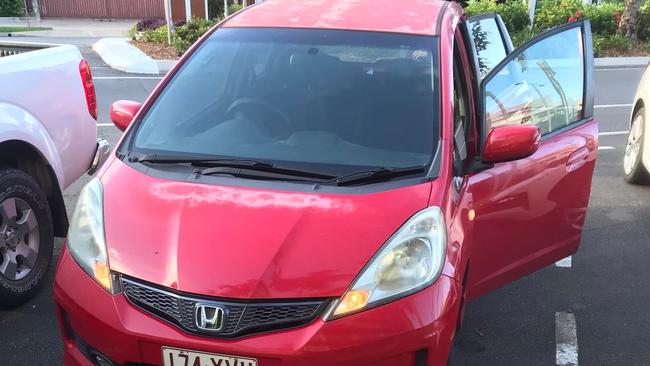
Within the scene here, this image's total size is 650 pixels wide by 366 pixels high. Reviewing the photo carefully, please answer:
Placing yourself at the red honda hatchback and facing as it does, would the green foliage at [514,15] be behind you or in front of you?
behind

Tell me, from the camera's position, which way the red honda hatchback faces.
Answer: facing the viewer and to the left of the viewer

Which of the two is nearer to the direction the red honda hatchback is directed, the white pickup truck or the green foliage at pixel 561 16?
the white pickup truck

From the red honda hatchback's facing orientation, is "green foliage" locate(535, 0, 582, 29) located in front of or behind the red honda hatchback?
behind

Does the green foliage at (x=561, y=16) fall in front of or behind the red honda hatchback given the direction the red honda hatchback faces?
behind
